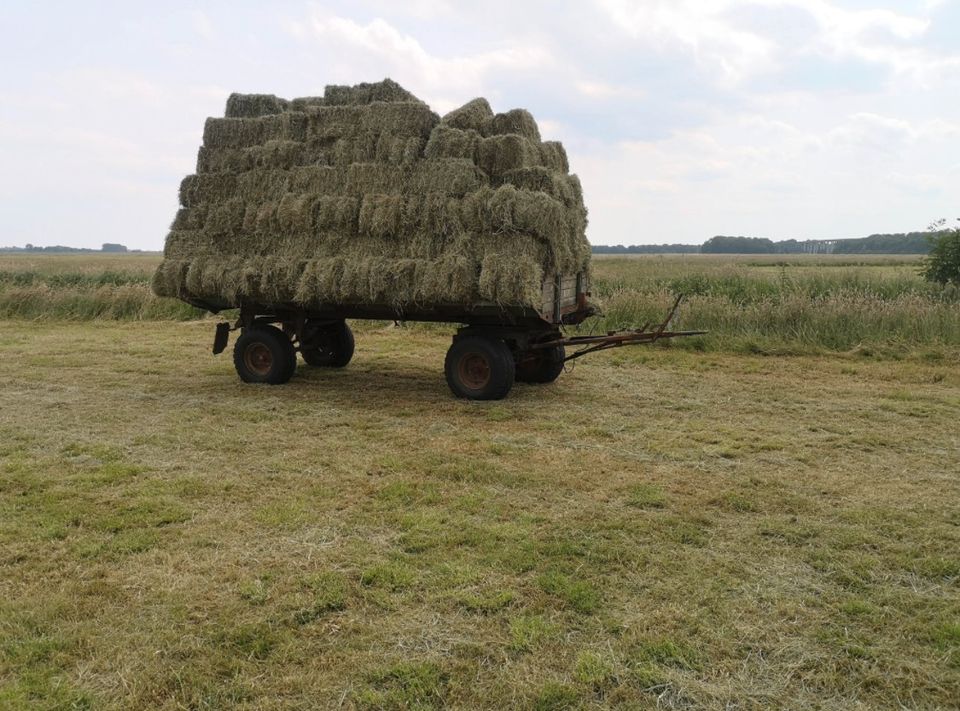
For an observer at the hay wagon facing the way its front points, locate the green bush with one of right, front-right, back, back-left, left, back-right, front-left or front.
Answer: left

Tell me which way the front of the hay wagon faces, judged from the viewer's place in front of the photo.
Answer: facing the viewer and to the right of the viewer
